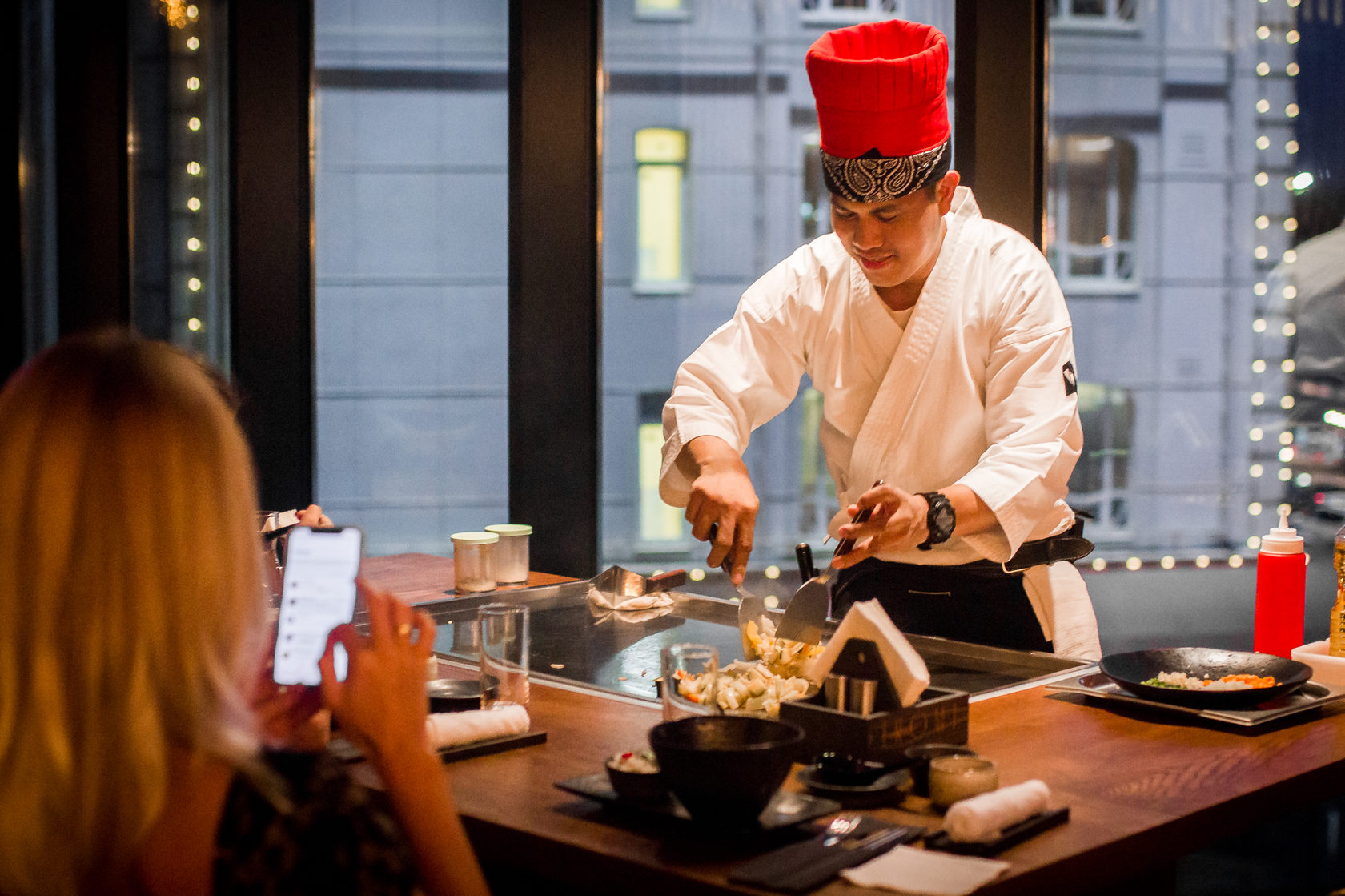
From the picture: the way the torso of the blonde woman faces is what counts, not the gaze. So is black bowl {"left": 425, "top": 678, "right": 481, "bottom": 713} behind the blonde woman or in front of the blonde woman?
in front

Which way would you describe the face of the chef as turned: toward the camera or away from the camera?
toward the camera

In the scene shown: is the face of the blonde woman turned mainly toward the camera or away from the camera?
away from the camera

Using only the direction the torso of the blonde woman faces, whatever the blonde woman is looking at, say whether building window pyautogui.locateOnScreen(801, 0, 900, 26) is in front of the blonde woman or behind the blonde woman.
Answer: in front

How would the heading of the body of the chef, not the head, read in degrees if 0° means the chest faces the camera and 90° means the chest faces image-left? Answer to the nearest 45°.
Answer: approximately 45°

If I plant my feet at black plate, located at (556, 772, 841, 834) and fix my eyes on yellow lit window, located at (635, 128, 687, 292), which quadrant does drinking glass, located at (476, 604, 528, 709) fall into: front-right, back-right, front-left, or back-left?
front-left

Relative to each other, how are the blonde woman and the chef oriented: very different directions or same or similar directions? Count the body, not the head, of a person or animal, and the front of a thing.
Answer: very different directions

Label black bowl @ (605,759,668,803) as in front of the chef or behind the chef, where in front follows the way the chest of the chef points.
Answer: in front

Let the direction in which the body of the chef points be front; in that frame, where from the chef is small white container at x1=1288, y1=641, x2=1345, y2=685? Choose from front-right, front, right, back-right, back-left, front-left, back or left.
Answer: left

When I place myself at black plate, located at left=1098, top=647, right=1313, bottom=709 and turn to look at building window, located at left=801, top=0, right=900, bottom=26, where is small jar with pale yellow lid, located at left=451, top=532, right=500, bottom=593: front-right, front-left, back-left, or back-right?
front-left

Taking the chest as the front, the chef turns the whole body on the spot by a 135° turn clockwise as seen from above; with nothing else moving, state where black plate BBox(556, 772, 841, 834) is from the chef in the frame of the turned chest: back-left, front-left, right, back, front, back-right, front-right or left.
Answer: back

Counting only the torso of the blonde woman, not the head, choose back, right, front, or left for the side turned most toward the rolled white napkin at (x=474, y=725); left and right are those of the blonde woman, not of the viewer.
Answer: front

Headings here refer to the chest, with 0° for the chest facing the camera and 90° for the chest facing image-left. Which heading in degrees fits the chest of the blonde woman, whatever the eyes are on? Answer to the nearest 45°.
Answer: approximately 225°
